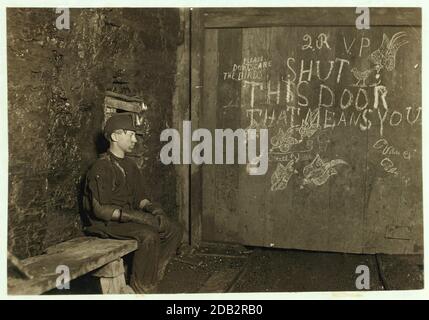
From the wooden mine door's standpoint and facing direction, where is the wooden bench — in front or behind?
in front

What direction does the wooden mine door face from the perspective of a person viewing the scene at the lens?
facing the viewer
